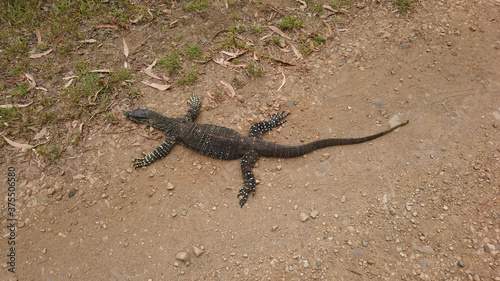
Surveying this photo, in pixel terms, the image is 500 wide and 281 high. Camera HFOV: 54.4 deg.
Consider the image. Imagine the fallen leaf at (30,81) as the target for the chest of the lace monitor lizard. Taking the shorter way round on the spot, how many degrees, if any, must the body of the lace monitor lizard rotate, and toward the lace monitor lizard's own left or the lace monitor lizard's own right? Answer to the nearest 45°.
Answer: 0° — it already faces it

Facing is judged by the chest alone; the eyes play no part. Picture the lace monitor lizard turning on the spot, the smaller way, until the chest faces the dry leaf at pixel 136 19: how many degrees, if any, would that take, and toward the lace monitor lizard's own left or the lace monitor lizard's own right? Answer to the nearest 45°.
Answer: approximately 45° to the lace monitor lizard's own right

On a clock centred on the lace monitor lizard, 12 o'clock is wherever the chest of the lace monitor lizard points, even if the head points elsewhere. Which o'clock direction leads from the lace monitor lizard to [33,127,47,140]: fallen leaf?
The fallen leaf is roughly at 12 o'clock from the lace monitor lizard.

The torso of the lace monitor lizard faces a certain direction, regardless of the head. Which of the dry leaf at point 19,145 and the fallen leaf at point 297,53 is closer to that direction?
the dry leaf

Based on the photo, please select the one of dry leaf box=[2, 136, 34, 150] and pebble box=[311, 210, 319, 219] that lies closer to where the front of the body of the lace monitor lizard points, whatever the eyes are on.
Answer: the dry leaf

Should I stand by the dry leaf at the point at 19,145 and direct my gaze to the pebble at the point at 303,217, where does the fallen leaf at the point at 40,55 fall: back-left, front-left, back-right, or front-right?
back-left

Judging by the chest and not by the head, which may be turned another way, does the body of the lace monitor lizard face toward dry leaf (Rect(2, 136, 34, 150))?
yes

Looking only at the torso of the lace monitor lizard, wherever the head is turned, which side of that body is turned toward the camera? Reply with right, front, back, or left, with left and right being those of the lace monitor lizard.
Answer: left

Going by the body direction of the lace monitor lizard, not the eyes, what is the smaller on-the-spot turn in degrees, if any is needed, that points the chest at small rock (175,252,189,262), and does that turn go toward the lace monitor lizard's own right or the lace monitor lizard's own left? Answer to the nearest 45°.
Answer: approximately 90° to the lace monitor lizard's own left

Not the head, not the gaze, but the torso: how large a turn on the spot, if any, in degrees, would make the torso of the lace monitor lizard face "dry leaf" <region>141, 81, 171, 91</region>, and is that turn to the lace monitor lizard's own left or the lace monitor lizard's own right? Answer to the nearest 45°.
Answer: approximately 45° to the lace monitor lizard's own right

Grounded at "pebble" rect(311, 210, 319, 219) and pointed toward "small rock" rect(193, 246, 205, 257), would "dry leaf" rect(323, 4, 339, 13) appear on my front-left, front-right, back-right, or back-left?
back-right

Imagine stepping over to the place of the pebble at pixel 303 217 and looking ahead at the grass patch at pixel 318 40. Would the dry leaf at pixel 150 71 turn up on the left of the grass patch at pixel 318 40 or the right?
left
